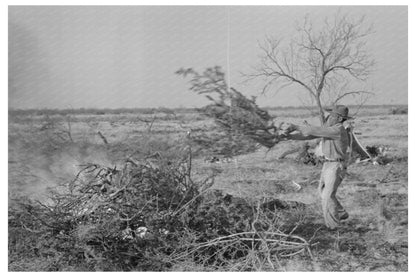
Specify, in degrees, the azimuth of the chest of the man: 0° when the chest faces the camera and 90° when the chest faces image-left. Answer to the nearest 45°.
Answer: approximately 90°

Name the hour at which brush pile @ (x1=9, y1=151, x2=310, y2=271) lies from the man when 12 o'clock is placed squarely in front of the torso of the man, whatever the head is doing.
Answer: The brush pile is roughly at 11 o'clock from the man.
